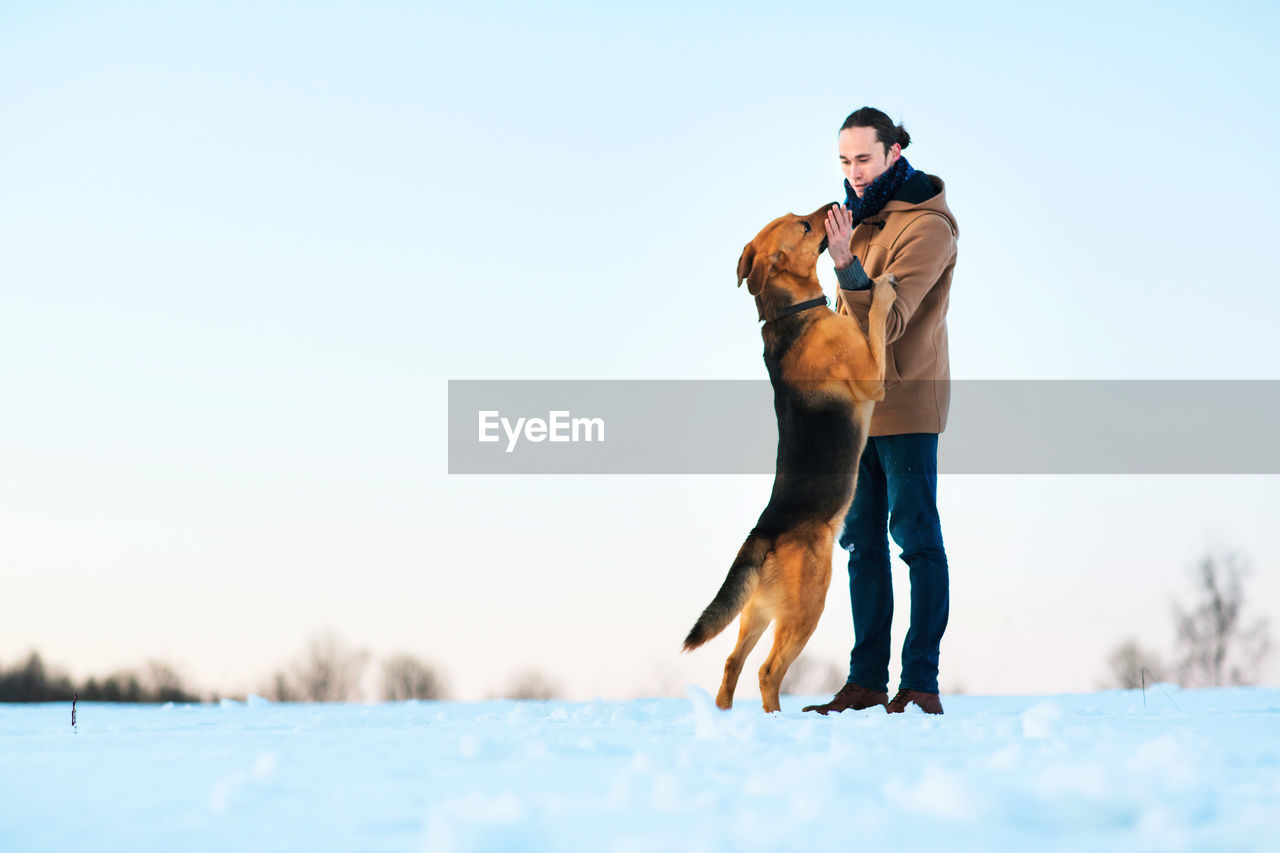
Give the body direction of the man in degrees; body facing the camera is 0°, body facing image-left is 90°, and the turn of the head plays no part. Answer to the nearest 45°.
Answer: approximately 45°

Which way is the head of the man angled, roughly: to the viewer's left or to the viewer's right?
to the viewer's left
